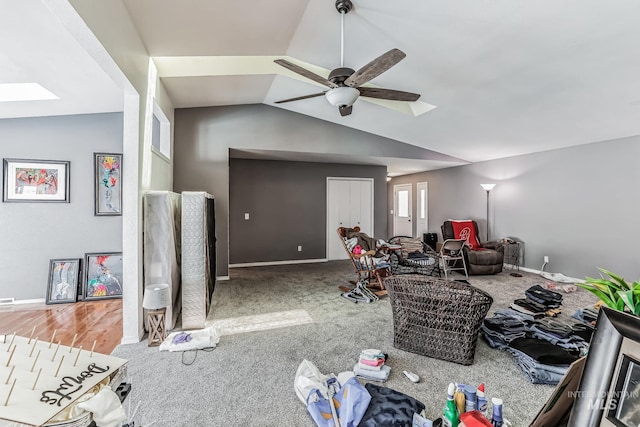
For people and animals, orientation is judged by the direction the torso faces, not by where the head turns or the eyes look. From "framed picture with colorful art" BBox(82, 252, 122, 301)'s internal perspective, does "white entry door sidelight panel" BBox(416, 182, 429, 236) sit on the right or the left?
on its left

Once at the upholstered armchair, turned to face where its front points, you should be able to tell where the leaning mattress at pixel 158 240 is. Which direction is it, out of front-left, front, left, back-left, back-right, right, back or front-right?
right

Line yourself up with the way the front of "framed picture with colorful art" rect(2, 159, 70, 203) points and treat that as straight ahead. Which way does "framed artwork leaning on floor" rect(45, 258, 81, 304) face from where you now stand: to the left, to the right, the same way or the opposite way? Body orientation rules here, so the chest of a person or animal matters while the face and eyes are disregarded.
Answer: the same way

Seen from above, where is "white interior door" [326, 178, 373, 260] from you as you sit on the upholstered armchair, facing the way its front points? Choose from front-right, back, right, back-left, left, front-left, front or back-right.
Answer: back-right

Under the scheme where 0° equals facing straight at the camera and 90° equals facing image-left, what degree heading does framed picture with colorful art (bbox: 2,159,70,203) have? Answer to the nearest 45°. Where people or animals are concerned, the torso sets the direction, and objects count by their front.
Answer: approximately 0°

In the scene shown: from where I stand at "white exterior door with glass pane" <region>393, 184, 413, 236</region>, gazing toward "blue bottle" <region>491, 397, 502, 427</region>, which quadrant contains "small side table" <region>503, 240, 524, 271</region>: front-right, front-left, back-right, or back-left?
front-left

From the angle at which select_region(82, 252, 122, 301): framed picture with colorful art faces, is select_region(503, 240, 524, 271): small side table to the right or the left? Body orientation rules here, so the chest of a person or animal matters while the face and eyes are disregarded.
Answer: on its left

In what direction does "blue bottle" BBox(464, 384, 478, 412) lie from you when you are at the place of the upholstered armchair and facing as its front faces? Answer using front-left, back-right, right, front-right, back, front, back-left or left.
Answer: front-right

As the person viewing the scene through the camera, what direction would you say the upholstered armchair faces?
facing the viewer and to the right of the viewer

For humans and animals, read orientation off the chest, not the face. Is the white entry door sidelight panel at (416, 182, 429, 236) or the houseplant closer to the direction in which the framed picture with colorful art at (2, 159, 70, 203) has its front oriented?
the houseplant

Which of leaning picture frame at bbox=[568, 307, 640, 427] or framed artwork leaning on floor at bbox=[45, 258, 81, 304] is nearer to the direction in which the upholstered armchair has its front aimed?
the leaning picture frame

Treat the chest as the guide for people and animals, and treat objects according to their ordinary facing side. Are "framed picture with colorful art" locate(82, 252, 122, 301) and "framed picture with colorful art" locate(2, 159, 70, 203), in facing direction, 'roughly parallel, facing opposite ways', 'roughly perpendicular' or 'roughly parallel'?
roughly parallel

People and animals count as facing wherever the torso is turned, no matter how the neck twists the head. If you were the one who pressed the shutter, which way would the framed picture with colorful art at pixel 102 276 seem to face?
facing the viewer

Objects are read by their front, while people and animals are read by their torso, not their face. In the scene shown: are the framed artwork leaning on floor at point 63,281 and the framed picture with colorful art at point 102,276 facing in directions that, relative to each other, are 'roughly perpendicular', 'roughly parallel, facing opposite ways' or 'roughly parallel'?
roughly parallel

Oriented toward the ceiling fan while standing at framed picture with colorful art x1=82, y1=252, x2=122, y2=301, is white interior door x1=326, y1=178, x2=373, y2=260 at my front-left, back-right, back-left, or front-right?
front-left
